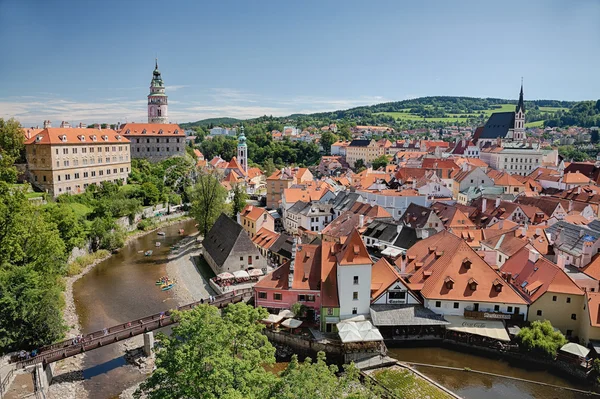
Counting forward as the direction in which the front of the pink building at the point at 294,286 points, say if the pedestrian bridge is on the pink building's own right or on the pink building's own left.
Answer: on the pink building's own right

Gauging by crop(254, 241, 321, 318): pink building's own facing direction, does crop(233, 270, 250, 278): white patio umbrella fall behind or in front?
behind

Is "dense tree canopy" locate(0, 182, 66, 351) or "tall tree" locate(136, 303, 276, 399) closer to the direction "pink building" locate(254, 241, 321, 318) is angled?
the tall tree

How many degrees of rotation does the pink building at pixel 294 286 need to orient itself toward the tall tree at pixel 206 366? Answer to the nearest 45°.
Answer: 0° — it already faces it

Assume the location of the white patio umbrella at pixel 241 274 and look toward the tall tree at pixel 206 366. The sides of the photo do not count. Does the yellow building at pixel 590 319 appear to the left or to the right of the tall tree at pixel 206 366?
left
